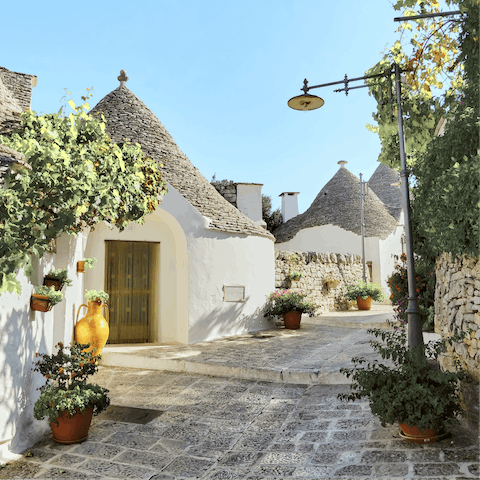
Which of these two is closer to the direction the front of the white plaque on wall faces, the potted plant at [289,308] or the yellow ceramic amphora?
the yellow ceramic amphora

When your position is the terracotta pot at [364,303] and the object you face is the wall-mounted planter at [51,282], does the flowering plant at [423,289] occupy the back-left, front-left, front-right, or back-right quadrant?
front-left

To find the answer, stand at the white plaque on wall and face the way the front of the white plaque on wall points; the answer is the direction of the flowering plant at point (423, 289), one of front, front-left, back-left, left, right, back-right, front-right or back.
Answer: front-left

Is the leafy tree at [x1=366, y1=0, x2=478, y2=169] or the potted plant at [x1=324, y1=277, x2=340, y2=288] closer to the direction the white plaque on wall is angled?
the leafy tree

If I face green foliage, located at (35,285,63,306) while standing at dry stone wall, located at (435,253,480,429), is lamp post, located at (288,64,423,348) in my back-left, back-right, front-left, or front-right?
front-right

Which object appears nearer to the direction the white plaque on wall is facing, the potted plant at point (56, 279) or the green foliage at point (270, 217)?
the potted plant

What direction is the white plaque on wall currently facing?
toward the camera

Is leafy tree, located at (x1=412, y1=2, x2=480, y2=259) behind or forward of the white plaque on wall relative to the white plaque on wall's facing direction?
forward

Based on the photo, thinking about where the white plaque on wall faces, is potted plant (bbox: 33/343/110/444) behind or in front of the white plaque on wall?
in front

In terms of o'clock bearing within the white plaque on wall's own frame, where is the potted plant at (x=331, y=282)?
The potted plant is roughly at 7 o'clock from the white plaque on wall.
